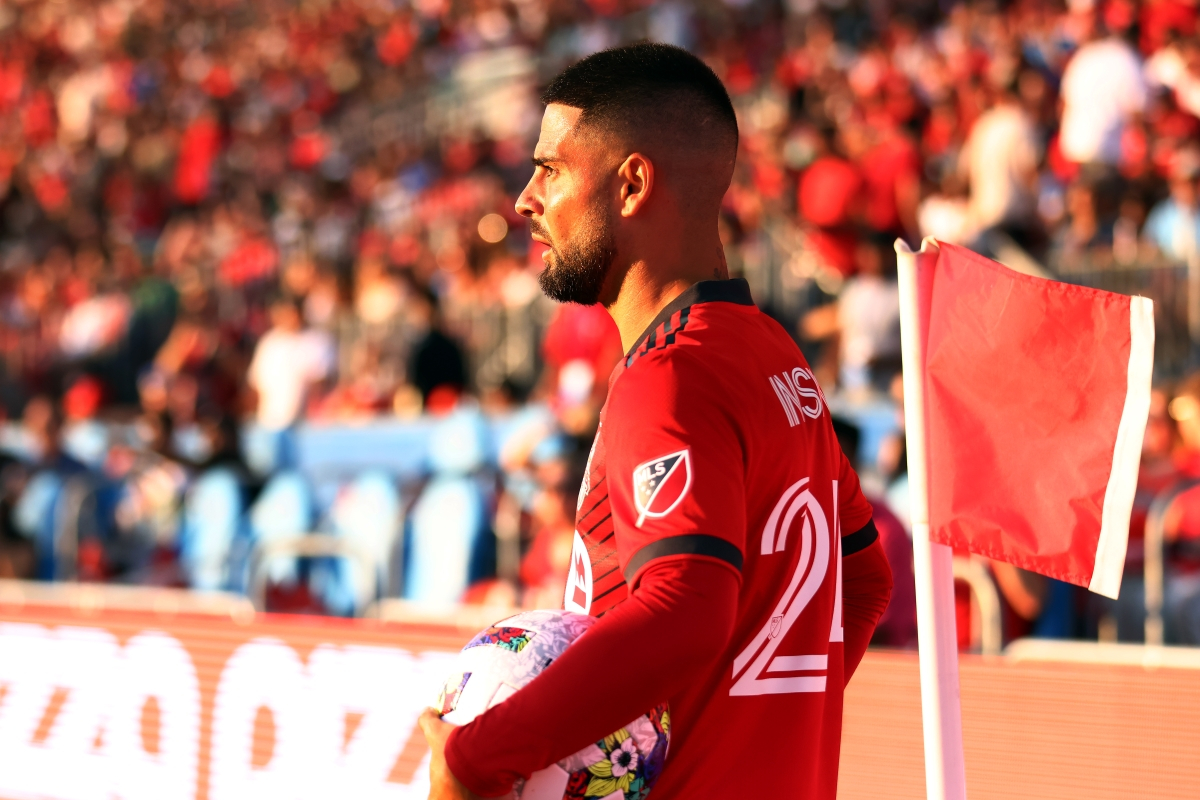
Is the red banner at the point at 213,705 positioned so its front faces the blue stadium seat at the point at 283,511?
no

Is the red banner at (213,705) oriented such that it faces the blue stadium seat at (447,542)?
no

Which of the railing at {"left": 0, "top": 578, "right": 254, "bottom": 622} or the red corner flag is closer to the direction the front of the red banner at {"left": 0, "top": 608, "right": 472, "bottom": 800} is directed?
the red corner flag

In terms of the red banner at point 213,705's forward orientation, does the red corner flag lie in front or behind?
in front

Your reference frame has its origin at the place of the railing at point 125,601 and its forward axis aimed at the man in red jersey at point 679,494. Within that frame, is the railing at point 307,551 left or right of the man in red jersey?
left

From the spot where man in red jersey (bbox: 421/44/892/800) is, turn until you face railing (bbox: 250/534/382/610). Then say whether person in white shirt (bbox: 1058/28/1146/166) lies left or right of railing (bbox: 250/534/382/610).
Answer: right

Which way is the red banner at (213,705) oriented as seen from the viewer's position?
toward the camera

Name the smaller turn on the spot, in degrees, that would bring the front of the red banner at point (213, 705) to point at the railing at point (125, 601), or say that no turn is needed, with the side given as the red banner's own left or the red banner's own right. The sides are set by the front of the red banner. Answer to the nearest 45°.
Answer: approximately 180°

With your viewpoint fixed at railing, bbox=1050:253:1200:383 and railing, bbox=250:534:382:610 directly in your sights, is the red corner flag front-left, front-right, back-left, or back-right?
front-left

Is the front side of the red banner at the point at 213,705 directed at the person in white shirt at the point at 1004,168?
no

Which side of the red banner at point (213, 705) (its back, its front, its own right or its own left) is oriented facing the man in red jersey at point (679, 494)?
front

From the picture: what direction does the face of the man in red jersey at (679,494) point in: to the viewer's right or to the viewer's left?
to the viewer's left

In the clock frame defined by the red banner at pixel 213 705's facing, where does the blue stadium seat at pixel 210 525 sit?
The blue stadium seat is roughly at 6 o'clock from the red banner.

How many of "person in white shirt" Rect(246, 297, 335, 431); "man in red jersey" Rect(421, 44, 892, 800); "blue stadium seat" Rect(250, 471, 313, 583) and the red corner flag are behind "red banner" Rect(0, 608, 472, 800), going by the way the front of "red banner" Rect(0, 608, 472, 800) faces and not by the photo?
2

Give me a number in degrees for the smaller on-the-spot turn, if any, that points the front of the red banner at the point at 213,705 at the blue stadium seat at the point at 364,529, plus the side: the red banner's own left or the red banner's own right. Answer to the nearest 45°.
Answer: approximately 180°

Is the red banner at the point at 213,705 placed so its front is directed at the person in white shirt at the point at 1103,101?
no

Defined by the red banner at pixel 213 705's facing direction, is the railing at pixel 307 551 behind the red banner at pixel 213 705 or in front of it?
behind

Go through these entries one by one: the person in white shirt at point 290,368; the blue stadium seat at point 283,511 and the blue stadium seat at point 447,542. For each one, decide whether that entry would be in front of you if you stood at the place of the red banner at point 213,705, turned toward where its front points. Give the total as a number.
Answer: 0

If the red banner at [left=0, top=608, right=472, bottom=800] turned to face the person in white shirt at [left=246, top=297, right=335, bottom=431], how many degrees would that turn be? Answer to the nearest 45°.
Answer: approximately 180°
